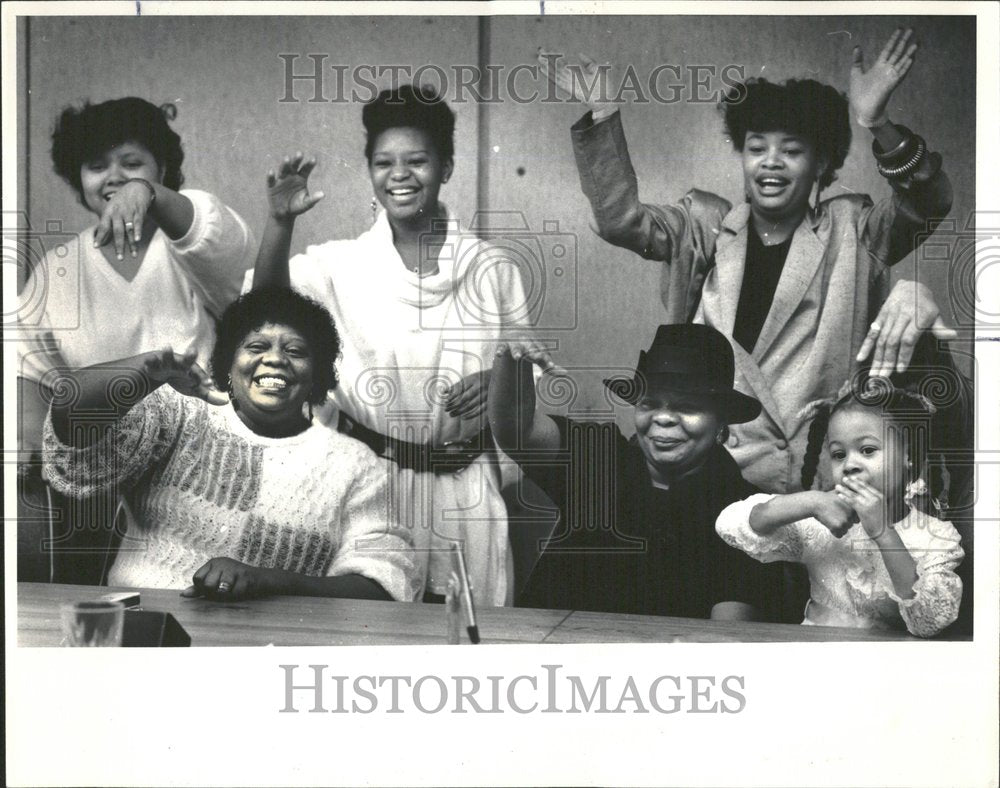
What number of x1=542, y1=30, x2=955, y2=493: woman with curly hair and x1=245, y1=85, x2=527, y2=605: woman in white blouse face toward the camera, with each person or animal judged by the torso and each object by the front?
2

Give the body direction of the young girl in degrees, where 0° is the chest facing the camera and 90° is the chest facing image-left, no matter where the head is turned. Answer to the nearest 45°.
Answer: approximately 45°

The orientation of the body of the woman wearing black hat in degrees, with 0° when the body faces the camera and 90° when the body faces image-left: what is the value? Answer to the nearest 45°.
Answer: approximately 0°

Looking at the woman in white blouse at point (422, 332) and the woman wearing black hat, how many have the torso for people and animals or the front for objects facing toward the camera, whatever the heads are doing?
2

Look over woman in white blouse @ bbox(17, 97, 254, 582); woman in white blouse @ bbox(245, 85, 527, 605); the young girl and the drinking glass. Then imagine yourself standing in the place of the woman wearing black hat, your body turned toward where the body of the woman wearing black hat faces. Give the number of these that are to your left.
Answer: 1

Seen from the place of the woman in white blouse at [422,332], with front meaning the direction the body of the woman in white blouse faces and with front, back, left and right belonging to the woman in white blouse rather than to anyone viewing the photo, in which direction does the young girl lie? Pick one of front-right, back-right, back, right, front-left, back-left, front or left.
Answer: left

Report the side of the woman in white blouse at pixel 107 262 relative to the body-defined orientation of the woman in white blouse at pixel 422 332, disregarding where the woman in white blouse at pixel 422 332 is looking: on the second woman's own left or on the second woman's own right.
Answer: on the second woman's own right

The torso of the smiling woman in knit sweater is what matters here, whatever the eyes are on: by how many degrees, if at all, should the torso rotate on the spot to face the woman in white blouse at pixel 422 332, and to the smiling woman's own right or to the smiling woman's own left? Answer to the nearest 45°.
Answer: approximately 90° to the smiling woman's own left

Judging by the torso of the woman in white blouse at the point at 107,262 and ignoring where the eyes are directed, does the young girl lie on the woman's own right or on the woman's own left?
on the woman's own left

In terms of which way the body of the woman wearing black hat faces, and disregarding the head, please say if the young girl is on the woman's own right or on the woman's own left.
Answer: on the woman's own left

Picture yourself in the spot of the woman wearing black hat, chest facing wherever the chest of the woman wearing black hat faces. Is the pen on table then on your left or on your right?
on your right
